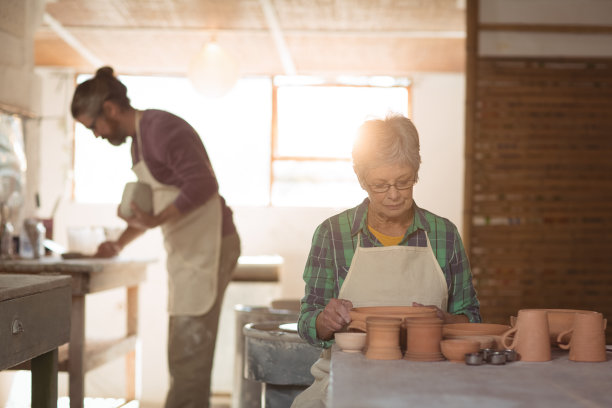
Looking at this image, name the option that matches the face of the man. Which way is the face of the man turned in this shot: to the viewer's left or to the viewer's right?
to the viewer's left

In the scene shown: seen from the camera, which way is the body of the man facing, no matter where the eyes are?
to the viewer's left

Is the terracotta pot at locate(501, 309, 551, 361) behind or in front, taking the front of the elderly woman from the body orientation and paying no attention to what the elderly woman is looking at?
in front

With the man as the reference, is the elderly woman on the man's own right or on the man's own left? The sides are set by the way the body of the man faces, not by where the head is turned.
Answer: on the man's own left

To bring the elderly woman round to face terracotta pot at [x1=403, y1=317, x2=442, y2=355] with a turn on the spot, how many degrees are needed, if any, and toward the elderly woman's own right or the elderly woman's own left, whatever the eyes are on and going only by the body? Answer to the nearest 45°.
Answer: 0° — they already face it

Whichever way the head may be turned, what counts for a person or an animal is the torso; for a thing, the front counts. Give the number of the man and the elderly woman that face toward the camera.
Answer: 1

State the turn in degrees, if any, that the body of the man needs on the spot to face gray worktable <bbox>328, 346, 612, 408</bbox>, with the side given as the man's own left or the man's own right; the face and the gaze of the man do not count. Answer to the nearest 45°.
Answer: approximately 90° to the man's own left

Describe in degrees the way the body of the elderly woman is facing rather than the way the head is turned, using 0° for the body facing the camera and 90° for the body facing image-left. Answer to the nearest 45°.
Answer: approximately 0°

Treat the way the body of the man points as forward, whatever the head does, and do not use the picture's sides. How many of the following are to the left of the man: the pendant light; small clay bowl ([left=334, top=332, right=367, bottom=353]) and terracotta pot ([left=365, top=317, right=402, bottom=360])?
2

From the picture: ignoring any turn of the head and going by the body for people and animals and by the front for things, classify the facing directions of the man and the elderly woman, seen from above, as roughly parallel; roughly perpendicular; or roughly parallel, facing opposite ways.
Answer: roughly perpendicular

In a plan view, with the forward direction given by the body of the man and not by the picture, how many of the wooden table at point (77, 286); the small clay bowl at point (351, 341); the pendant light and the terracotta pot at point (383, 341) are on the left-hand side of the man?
2

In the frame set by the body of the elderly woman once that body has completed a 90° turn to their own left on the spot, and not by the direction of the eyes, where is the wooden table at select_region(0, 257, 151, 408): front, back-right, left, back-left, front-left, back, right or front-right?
back-left

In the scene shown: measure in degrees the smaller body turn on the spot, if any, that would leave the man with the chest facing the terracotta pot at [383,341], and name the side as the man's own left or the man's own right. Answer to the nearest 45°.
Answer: approximately 90° to the man's own left

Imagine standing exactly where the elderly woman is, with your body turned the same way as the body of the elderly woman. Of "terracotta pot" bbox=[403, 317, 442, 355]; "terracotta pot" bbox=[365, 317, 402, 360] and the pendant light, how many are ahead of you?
2

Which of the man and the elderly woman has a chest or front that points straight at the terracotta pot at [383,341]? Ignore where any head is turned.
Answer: the elderly woman
